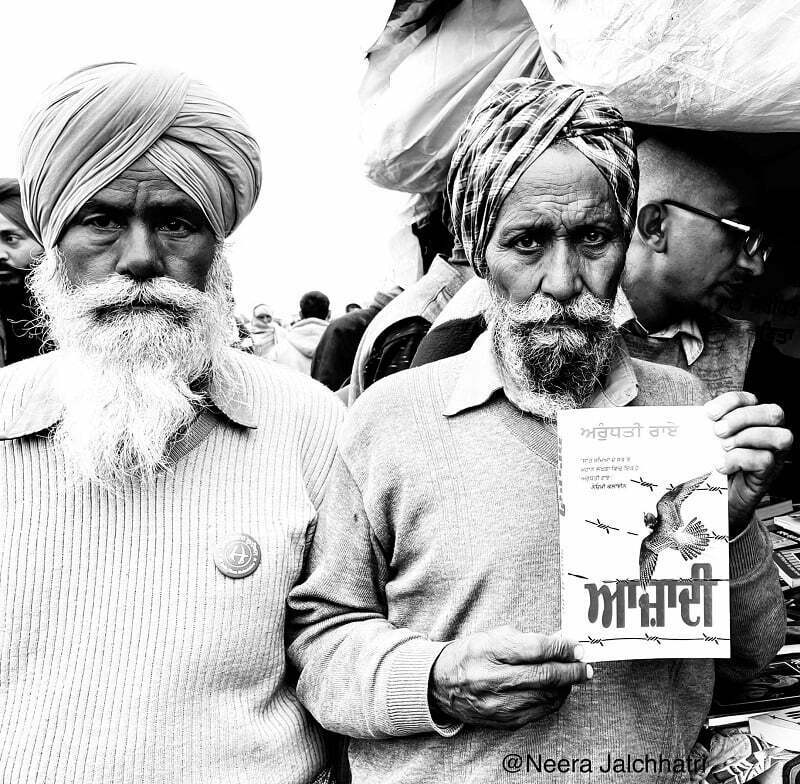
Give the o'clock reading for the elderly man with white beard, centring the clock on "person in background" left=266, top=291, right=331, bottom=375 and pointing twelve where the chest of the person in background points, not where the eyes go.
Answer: The elderly man with white beard is roughly at 6 o'clock from the person in background.

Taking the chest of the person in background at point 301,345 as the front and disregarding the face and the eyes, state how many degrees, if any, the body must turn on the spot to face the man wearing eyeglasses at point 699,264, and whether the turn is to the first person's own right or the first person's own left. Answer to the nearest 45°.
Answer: approximately 180°

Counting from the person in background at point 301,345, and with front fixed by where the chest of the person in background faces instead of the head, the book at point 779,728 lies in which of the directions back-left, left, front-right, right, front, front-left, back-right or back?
back

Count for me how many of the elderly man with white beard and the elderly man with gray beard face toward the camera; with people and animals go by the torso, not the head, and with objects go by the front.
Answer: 2

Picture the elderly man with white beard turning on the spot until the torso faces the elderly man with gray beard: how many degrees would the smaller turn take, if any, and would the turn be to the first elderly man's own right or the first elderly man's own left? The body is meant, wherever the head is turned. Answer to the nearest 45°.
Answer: approximately 45° to the first elderly man's own left

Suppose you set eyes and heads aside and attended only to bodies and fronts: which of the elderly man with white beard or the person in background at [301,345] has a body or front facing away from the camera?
the person in background

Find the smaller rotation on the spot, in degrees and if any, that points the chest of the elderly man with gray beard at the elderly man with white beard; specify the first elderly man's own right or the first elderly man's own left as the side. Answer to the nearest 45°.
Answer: approximately 90° to the first elderly man's own right

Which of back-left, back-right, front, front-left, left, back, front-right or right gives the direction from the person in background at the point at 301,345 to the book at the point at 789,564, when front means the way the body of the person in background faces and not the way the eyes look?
back

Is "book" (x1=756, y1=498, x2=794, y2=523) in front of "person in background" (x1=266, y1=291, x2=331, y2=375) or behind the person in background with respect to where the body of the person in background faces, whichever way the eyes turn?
behind

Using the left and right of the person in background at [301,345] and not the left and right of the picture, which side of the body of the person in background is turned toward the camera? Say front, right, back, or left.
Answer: back

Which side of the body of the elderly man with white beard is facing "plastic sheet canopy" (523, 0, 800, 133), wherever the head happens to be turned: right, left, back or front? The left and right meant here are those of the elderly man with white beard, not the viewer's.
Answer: left
